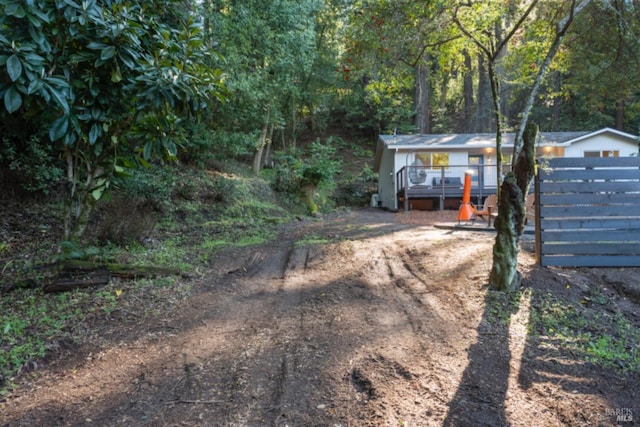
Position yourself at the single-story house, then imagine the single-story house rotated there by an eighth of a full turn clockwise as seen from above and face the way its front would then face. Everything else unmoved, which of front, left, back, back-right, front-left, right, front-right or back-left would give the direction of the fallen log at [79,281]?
front-left

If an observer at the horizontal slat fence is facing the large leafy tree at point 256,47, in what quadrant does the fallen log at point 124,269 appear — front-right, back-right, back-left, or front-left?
front-left

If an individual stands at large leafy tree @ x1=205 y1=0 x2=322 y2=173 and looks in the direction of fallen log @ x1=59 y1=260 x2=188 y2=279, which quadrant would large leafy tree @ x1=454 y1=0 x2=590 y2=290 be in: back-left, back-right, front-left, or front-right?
front-left

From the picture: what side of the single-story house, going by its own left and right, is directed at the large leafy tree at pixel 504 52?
front

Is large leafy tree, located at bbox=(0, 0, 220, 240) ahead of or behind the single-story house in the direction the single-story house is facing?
ahead

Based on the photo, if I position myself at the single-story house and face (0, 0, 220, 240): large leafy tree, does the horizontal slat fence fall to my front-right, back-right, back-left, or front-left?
front-left

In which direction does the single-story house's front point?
toward the camera

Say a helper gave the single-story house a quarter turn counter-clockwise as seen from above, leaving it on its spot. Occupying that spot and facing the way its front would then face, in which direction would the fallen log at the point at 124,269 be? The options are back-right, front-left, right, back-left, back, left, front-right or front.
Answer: right

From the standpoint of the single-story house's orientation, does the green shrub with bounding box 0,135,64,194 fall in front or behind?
in front

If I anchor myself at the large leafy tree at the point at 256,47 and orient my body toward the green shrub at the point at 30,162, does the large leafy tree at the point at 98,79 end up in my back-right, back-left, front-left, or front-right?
front-left
